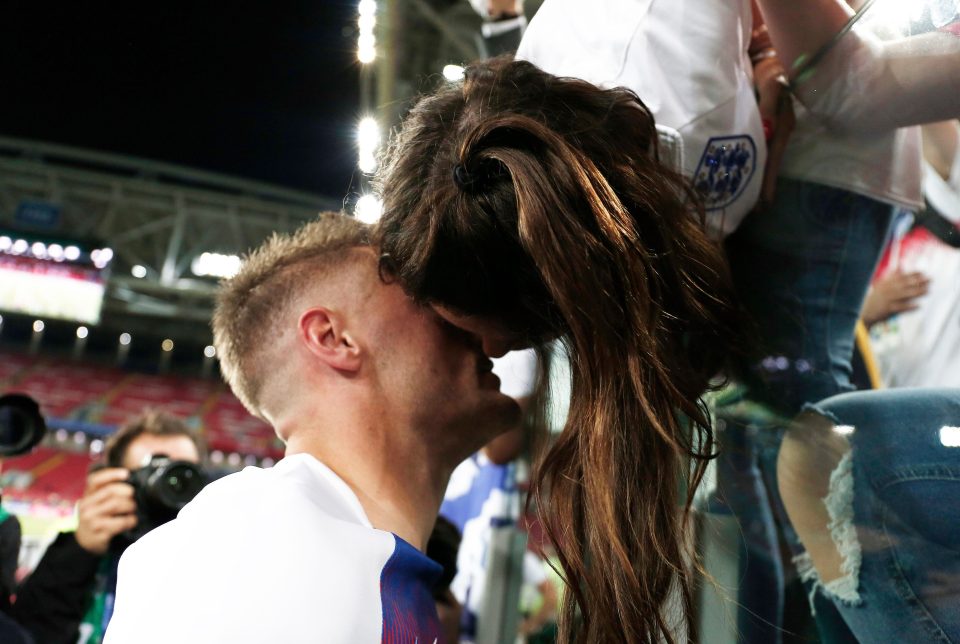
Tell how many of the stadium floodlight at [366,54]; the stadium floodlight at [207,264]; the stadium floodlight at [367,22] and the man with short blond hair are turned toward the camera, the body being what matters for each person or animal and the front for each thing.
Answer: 3

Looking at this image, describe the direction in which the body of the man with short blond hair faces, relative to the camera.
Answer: to the viewer's right

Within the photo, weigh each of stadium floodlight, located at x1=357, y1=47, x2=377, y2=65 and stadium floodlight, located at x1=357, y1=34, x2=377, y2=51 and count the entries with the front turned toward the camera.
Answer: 2

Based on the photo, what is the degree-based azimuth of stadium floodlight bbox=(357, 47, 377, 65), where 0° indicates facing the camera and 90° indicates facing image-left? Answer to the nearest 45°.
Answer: approximately 0°

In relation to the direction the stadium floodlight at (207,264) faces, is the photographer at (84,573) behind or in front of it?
in front
